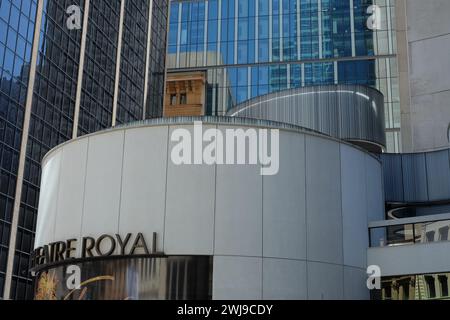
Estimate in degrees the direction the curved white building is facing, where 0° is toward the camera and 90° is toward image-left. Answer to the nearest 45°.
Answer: approximately 45°
